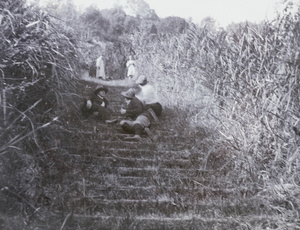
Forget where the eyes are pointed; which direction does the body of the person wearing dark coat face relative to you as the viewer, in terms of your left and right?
facing the viewer and to the right of the viewer

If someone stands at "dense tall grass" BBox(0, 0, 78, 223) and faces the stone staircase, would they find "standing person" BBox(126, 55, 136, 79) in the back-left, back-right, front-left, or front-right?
front-left

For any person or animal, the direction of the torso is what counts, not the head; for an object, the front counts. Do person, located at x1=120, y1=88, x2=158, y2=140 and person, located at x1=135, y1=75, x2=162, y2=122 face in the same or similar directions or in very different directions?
same or similar directions

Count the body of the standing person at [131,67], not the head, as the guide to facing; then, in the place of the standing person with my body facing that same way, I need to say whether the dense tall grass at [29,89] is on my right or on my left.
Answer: on my right

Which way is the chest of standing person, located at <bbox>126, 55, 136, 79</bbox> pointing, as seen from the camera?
toward the camera
